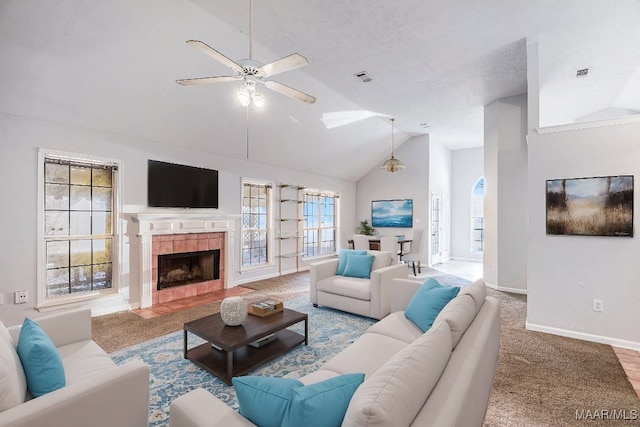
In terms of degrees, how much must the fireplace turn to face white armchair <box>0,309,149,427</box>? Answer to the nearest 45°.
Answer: approximately 45° to its right

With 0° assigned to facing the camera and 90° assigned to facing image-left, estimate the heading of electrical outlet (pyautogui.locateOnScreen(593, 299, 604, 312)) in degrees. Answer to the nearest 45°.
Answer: approximately 0°

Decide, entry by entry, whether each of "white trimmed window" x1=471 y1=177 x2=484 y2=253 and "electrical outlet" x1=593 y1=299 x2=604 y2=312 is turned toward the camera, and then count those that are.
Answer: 2

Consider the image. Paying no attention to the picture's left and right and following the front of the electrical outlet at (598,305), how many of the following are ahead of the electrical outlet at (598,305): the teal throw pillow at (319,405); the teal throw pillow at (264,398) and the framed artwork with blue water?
2

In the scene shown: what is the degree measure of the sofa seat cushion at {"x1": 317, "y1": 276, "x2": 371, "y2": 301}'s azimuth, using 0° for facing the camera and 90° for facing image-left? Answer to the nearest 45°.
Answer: approximately 45°

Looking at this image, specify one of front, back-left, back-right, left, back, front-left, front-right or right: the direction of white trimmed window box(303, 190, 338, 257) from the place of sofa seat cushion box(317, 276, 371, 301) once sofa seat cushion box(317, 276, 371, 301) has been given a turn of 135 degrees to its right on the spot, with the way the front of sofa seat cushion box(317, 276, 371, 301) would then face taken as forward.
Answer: front

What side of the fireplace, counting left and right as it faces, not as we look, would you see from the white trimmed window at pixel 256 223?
left

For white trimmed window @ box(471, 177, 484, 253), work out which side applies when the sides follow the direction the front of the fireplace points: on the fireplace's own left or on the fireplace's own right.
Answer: on the fireplace's own left

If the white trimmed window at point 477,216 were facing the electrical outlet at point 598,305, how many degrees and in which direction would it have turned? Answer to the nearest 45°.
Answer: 0° — it already faces it

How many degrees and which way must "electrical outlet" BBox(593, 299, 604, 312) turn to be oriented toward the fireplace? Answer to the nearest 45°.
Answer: approximately 45° to its right

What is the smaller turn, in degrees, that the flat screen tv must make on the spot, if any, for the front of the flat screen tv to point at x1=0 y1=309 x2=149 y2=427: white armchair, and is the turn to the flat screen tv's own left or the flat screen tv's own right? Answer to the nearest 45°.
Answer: approximately 45° to the flat screen tv's own right

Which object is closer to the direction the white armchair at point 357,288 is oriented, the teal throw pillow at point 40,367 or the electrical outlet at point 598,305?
the teal throw pillow
